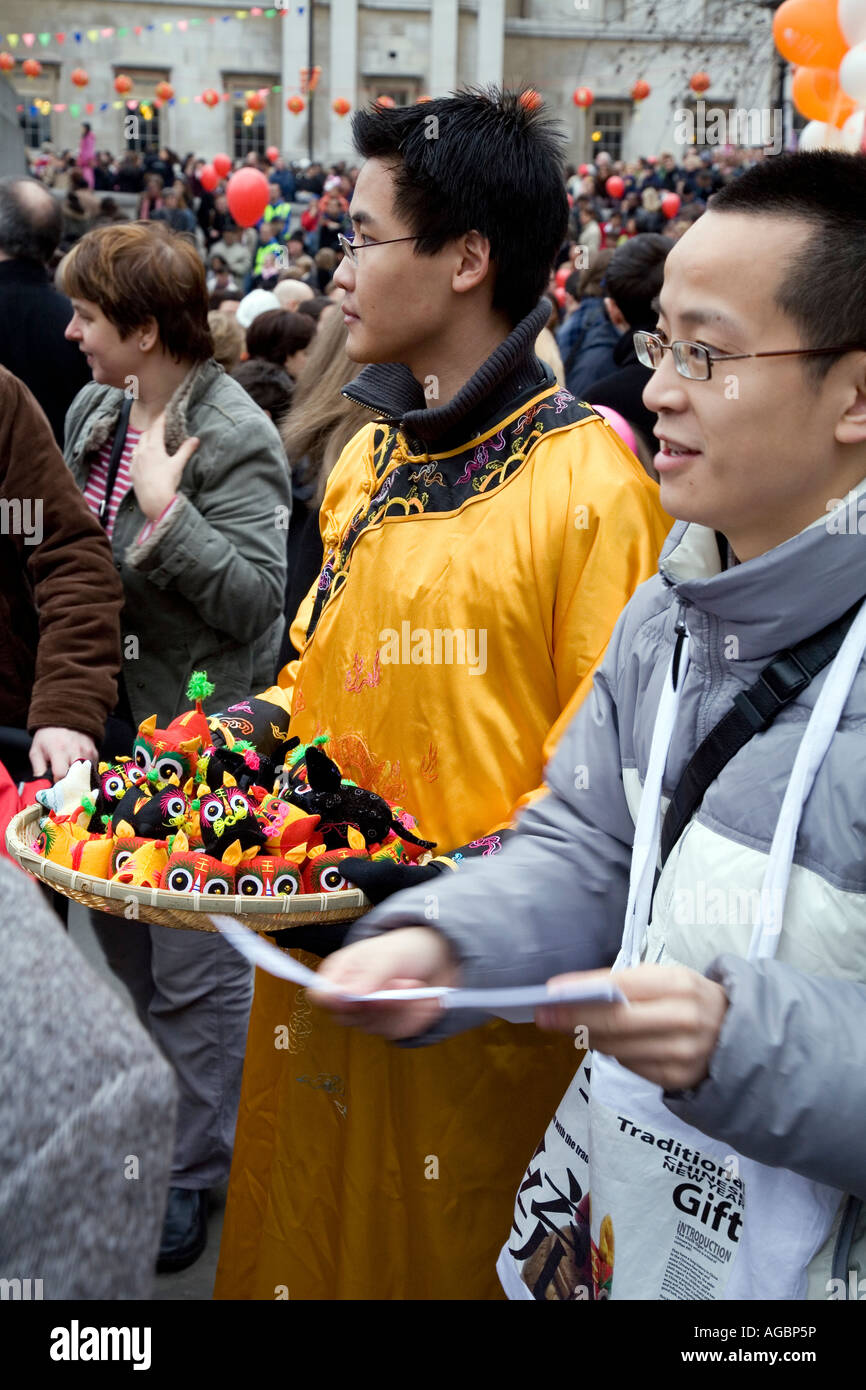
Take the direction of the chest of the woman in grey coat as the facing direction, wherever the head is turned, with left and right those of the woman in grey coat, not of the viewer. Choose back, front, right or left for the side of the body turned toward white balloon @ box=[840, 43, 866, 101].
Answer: back

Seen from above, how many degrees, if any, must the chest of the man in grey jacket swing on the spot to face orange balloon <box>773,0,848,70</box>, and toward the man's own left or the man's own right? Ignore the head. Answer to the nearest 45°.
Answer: approximately 135° to the man's own right

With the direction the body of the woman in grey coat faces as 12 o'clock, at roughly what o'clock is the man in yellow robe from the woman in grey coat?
The man in yellow robe is roughly at 10 o'clock from the woman in grey coat.

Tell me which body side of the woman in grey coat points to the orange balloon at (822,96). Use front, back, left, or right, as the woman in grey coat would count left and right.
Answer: back

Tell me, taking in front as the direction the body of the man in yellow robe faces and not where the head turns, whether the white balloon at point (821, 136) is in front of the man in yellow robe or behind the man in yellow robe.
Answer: behind

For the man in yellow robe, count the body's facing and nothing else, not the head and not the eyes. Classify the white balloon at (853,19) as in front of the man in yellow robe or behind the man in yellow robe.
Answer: behind

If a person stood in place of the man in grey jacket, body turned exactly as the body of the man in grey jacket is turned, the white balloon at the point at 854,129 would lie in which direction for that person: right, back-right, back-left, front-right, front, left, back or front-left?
back-right

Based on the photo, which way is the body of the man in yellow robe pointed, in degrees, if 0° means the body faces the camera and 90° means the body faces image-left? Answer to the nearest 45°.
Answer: approximately 45°

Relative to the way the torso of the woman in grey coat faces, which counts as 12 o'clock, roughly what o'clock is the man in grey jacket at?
The man in grey jacket is roughly at 10 o'clock from the woman in grey coat.

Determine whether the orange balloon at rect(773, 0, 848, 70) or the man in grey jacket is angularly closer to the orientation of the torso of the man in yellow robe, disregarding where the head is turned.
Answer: the man in grey jacket
